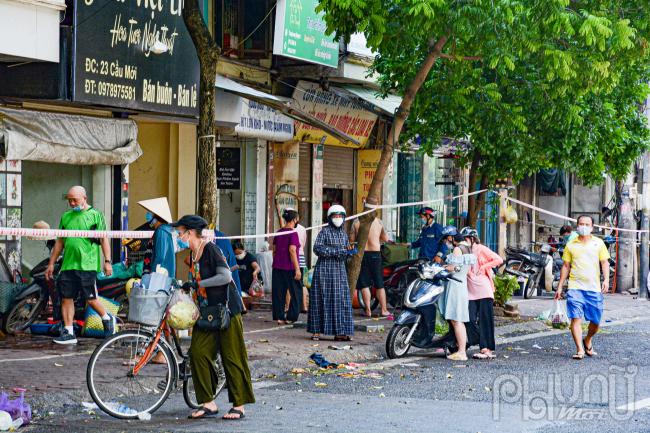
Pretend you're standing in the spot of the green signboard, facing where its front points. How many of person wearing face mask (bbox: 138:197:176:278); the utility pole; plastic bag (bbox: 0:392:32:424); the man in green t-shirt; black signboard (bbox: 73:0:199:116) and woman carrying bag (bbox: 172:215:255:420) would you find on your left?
1

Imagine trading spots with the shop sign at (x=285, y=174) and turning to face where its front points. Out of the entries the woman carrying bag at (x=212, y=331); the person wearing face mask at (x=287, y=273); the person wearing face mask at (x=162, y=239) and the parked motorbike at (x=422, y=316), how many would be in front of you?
4

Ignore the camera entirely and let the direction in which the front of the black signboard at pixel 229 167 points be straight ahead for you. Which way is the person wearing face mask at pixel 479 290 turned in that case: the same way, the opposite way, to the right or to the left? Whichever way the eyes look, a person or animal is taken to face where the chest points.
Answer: to the right

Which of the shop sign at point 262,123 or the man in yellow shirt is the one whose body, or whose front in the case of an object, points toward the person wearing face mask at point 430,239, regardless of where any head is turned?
the shop sign

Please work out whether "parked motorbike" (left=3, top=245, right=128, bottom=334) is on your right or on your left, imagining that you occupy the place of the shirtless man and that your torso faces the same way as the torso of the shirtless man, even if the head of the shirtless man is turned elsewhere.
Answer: on your left

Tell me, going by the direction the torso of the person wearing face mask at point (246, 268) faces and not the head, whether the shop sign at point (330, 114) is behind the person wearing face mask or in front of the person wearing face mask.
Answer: behind

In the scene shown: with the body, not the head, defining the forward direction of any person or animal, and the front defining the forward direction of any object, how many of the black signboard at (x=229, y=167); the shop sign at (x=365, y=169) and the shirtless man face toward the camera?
2

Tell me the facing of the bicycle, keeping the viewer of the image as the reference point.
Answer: facing the viewer and to the left of the viewer

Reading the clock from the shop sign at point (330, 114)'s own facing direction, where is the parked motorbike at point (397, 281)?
The parked motorbike is roughly at 1 o'clock from the shop sign.

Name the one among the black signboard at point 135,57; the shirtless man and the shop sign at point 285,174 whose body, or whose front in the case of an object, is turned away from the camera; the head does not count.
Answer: the shirtless man

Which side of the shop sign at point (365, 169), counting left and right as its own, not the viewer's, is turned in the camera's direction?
front

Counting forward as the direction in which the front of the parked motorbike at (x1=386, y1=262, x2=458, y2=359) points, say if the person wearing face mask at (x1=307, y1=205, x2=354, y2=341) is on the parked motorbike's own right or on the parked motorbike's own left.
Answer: on the parked motorbike's own right

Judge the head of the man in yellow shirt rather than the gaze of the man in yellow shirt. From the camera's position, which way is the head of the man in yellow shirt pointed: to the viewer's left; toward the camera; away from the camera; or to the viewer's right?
toward the camera

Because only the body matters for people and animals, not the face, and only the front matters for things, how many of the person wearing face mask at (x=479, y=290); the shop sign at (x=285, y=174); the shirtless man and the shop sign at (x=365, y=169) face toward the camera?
2

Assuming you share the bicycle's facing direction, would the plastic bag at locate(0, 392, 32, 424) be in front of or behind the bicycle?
in front

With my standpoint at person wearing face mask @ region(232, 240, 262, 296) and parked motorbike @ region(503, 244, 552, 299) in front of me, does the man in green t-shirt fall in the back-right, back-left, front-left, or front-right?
back-right
